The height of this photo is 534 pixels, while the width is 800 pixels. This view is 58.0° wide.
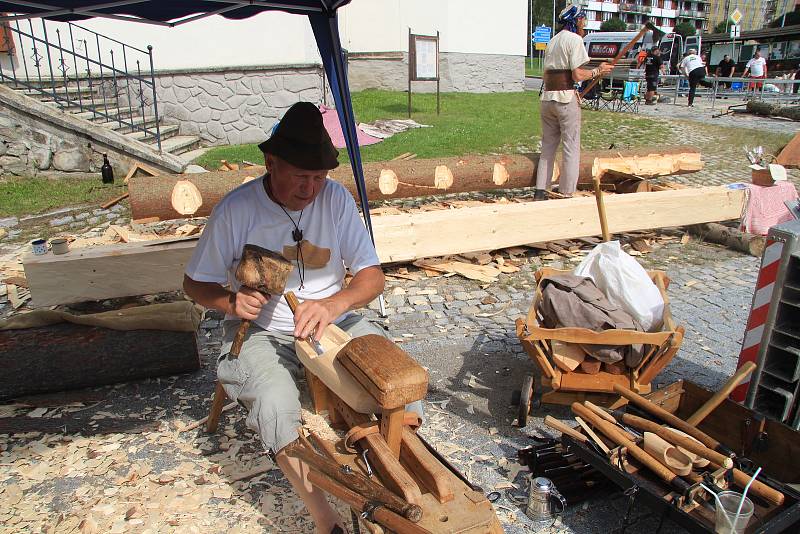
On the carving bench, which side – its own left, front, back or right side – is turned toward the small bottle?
back

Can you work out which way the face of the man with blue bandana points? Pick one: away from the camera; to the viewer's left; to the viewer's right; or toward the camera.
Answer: to the viewer's right

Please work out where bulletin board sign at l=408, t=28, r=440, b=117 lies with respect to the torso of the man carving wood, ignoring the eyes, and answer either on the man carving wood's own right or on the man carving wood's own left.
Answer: on the man carving wood's own left

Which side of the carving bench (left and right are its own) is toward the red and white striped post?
left

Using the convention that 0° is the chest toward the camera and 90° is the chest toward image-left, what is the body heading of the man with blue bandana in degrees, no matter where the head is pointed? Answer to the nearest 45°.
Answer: approximately 225°

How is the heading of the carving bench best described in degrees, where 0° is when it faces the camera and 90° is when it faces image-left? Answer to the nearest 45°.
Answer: approximately 315°

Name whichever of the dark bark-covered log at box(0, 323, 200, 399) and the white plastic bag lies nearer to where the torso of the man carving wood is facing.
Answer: the white plastic bag

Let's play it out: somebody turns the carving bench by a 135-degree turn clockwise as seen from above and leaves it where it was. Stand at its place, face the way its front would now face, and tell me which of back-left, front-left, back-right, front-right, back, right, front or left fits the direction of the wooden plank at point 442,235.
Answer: right

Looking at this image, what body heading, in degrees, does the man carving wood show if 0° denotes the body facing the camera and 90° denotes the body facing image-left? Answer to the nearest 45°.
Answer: approximately 315°
